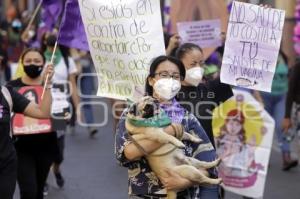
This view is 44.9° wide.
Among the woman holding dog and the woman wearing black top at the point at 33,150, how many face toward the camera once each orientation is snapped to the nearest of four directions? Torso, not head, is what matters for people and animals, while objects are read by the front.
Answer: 2

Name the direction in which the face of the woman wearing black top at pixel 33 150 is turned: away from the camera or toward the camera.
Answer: toward the camera

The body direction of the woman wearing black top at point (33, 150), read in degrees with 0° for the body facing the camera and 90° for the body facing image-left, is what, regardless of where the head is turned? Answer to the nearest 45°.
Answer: approximately 0°

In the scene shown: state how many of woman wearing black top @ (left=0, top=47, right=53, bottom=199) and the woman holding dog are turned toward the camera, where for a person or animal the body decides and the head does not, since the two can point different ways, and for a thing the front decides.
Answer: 2

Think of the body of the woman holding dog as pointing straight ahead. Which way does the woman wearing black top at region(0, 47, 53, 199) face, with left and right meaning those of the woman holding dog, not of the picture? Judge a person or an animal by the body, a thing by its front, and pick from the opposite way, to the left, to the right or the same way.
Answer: the same way

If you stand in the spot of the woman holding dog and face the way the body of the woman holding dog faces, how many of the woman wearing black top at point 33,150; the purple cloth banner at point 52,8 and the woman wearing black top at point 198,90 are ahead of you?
0

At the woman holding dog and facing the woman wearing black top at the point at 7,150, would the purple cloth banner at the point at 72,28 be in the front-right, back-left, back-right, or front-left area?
front-right

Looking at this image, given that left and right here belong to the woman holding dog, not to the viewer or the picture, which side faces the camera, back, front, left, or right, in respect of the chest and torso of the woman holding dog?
front

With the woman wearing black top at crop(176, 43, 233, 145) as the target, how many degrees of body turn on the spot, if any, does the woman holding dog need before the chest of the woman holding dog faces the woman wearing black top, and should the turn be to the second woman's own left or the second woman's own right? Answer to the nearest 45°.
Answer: approximately 180°

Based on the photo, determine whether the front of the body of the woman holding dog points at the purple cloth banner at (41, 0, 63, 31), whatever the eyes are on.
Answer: no

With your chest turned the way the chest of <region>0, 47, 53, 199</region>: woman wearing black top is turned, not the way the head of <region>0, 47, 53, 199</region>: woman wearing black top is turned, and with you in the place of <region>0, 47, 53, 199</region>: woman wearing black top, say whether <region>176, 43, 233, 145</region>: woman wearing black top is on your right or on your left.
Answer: on your left
